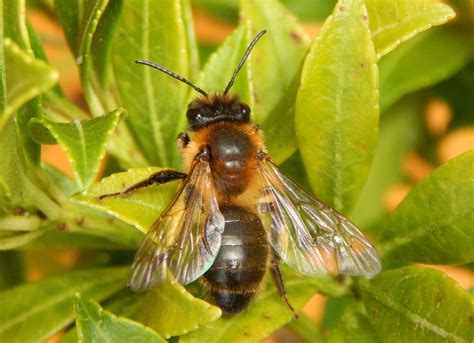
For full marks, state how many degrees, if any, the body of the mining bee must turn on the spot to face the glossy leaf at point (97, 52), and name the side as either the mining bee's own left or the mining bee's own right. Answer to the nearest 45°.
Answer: approximately 90° to the mining bee's own left

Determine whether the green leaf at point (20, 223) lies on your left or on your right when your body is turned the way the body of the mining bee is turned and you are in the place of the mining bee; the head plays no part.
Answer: on your left

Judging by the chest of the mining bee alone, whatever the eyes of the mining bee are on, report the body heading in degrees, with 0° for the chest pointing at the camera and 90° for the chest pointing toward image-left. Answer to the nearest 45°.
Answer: approximately 180°

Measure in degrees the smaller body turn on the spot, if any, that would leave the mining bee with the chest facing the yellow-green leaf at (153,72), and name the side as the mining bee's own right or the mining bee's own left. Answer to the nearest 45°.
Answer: approximately 90° to the mining bee's own left

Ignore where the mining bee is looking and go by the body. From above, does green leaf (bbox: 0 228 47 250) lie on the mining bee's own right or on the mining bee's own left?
on the mining bee's own left

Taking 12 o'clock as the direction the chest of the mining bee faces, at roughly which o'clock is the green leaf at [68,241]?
The green leaf is roughly at 9 o'clock from the mining bee.

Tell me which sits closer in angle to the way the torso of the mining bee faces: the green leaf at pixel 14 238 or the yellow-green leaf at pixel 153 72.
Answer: the yellow-green leaf

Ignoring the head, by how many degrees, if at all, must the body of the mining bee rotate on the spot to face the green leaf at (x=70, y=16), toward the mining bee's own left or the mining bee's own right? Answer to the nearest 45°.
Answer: approximately 90° to the mining bee's own left
